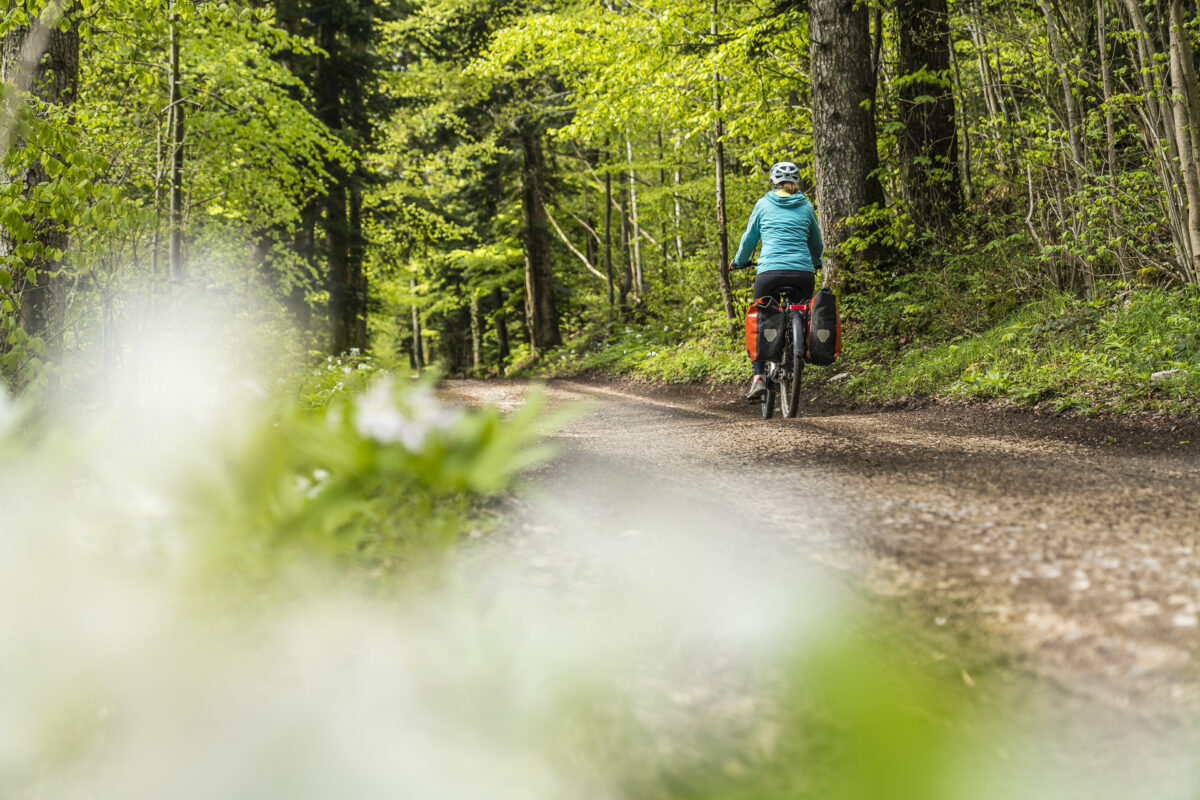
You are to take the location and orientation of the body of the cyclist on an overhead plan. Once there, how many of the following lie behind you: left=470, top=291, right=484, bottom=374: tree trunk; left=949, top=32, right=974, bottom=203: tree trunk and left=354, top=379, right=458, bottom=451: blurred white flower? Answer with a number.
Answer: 1

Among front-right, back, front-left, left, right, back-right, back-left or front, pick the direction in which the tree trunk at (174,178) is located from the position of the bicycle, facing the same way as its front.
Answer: left

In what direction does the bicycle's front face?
away from the camera

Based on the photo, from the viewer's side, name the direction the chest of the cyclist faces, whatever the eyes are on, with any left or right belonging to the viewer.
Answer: facing away from the viewer

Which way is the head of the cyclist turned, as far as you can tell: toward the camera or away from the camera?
away from the camera

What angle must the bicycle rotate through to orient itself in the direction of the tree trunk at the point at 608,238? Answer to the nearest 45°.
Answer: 0° — it already faces it

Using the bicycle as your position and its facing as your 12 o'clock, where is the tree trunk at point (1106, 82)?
The tree trunk is roughly at 2 o'clock from the bicycle.
